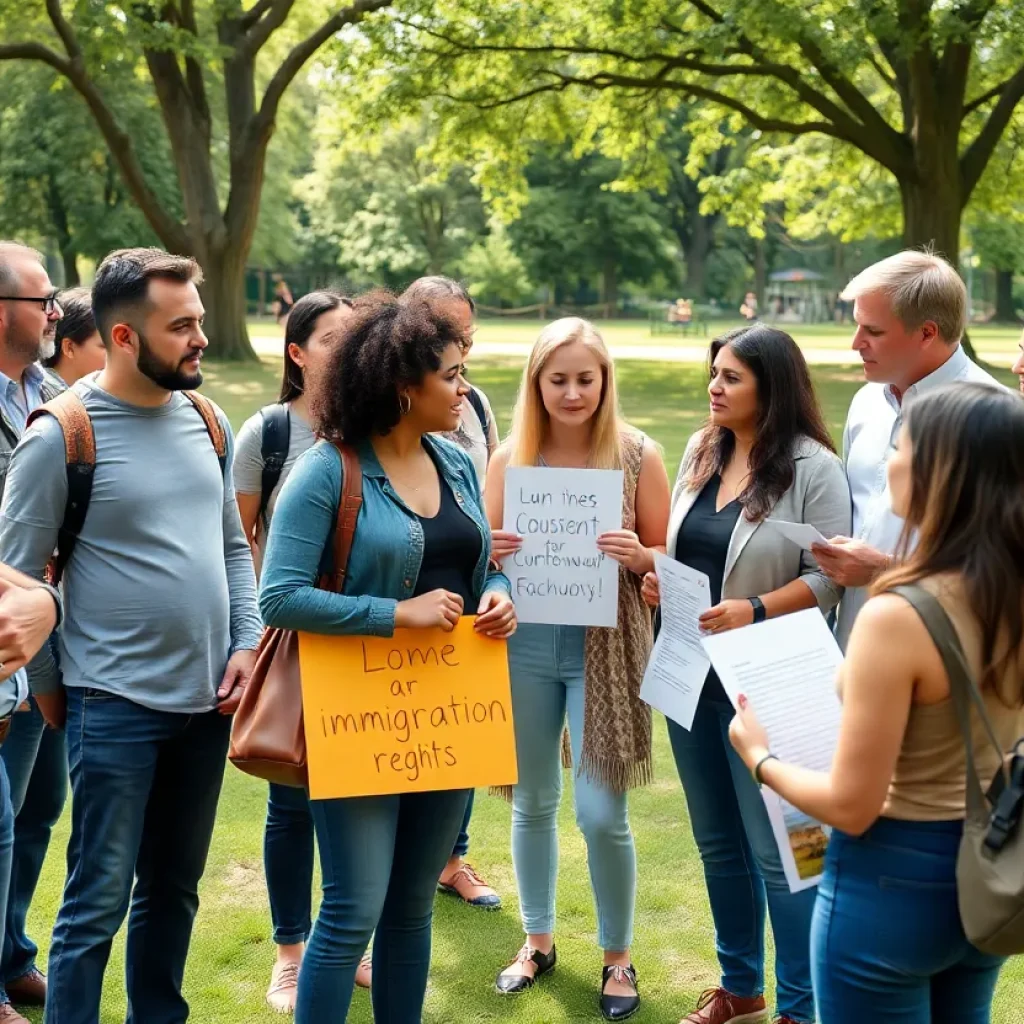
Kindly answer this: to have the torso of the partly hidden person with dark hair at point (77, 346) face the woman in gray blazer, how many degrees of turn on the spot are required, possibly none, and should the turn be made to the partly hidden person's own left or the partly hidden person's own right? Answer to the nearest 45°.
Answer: approximately 45° to the partly hidden person's own right

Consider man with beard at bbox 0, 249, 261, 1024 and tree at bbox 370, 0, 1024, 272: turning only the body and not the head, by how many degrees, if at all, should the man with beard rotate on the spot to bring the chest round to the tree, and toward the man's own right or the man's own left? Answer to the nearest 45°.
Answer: approximately 90° to the man's own left

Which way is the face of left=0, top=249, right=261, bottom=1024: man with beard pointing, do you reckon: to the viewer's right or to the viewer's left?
to the viewer's right

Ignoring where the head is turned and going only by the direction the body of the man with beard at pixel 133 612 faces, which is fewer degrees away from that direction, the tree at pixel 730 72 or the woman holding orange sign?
the woman holding orange sign

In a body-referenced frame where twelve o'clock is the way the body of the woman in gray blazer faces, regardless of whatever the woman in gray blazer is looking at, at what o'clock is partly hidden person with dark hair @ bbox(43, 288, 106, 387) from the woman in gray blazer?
The partly hidden person with dark hair is roughly at 2 o'clock from the woman in gray blazer.

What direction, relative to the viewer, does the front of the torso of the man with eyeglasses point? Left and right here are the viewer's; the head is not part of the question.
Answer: facing to the right of the viewer

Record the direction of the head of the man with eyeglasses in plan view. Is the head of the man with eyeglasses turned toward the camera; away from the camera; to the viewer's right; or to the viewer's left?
to the viewer's right

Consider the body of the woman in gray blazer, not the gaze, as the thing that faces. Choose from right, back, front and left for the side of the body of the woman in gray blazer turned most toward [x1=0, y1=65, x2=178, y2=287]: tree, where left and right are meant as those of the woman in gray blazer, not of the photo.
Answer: right

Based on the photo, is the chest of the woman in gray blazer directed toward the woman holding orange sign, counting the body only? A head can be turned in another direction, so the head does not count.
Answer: yes
